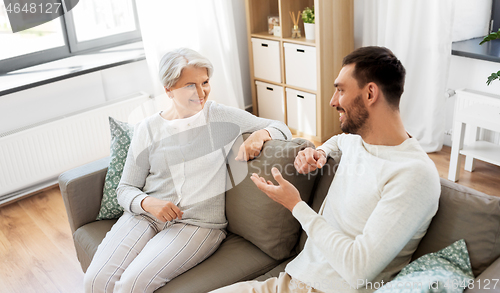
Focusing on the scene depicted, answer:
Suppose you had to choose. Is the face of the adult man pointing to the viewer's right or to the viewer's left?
to the viewer's left

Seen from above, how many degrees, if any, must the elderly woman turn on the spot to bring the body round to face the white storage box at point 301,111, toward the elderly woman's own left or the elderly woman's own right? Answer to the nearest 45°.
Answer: approximately 135° to the elderly woman's own left

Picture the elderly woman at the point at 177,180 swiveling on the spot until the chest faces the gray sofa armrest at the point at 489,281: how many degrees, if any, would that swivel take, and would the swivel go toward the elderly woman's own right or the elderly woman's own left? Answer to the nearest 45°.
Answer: approximately 45° to the elderly woman's own left

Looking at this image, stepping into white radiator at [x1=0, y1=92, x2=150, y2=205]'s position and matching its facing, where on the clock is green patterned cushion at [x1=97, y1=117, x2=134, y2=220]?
The green patterned cushion is roughly at 1 o'clock from the white radiator.

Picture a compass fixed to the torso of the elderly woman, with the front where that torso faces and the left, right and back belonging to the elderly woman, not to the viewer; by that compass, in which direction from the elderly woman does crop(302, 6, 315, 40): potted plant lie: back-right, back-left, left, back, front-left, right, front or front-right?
back-left

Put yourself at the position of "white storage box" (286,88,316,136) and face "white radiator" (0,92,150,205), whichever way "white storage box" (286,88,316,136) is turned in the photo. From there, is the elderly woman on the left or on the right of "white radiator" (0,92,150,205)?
left

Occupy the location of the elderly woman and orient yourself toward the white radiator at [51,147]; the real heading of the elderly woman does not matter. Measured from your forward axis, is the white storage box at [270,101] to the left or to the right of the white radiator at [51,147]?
right
